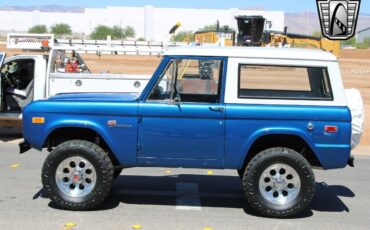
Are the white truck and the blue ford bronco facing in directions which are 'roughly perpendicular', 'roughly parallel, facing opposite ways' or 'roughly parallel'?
roughly parallel

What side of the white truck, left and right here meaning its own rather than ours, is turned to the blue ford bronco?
left

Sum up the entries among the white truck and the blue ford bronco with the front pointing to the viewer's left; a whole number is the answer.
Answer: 2

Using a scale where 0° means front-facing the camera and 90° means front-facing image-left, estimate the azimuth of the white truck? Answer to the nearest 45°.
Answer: approximately 90°

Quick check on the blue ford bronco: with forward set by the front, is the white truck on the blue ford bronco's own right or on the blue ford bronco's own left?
on the blue ford bronco's own right

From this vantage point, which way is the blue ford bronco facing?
to the viewer's left
